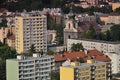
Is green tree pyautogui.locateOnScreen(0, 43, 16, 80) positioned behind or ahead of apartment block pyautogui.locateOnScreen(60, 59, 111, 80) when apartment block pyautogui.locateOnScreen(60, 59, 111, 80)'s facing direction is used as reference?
behind

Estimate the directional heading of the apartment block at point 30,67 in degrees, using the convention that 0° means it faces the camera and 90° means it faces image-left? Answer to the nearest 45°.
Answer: approximately 315°

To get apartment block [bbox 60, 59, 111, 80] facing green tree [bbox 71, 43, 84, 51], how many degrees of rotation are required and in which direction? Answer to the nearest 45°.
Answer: approximately 135° to its left

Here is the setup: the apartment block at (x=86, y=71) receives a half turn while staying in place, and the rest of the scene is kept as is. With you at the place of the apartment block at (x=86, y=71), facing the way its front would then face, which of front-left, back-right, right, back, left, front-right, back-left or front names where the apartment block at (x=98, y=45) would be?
front-right

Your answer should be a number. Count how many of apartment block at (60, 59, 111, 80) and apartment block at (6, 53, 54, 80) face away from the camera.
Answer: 0

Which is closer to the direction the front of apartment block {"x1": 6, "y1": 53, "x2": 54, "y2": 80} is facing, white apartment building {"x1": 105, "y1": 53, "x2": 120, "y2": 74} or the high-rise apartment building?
the white apartment building

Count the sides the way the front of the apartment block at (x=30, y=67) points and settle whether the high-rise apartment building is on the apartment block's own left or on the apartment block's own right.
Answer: on the apartment block's own left

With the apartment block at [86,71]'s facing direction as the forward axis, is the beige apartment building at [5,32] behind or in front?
behind
